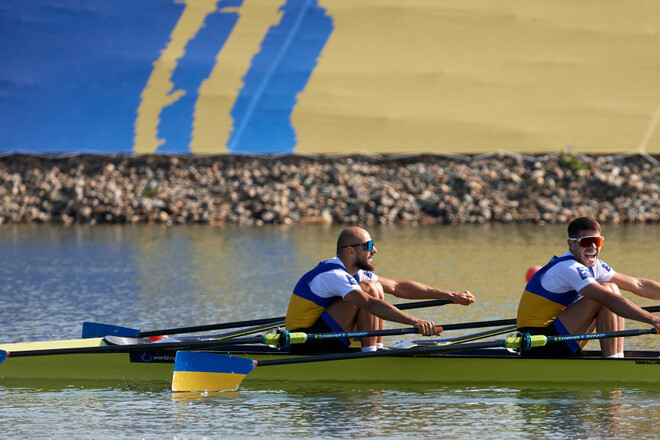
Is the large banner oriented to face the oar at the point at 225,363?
yes

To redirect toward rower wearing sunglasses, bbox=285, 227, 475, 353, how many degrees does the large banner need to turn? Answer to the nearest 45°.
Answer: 0° — it already faces them

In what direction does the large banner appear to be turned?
toward the camera

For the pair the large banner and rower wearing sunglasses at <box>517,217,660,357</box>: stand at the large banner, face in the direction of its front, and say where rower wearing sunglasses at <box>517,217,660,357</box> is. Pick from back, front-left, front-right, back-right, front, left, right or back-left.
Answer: front

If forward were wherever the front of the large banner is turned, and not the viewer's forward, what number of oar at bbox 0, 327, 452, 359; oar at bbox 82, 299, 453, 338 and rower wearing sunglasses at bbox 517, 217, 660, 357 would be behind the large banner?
0

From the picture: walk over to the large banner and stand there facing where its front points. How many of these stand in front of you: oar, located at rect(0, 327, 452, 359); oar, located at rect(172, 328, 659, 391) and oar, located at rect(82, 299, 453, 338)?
3

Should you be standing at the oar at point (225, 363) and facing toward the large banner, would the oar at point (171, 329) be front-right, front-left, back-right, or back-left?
front-left

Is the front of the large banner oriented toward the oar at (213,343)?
yes

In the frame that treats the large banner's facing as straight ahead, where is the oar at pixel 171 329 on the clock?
The oar is roughly at 12 o'clock from the large banner.
